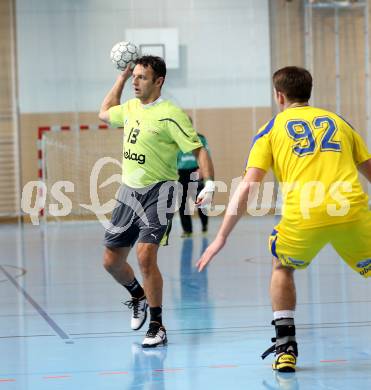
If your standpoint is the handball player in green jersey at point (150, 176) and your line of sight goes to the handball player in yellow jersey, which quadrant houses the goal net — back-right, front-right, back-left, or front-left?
back-left

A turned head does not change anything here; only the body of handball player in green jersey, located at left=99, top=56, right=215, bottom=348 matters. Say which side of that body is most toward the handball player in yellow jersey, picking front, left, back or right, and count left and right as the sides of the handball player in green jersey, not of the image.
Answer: left

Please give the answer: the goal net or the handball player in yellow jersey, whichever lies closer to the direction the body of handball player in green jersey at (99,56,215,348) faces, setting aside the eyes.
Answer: the handball player in yellow jersey

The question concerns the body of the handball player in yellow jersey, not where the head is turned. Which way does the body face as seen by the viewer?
away from the camera

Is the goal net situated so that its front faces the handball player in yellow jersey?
yes

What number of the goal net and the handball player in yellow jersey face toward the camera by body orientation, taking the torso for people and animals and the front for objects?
1

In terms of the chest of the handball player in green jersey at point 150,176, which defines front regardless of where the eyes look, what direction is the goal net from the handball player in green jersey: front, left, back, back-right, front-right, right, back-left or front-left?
back-right

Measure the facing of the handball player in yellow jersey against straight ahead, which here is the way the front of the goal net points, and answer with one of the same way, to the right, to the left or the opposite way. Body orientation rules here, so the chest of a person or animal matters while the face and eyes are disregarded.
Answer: the opposite way

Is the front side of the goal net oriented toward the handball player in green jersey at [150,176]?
yes

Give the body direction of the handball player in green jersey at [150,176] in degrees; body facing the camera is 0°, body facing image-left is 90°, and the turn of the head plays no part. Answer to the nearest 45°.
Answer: approximately 45°
